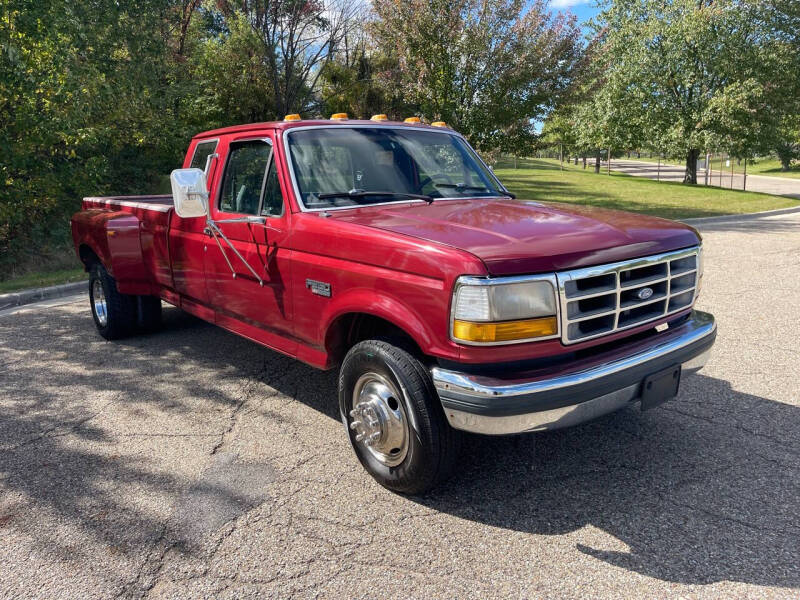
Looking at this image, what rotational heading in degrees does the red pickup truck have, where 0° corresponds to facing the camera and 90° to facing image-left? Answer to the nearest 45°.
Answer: approximately 315°

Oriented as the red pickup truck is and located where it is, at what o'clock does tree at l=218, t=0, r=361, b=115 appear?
The tree is roughly at 7 o'clock from the red pickup truck.

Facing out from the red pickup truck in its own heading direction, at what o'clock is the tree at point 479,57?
The tree is roughly at 8 o'clock from the red pickup truck.

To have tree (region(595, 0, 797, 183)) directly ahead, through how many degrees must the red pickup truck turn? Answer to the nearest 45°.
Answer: approximately 90° to its left
